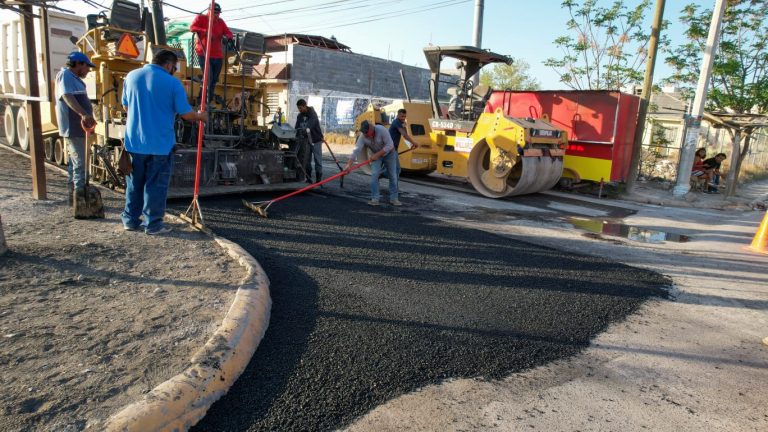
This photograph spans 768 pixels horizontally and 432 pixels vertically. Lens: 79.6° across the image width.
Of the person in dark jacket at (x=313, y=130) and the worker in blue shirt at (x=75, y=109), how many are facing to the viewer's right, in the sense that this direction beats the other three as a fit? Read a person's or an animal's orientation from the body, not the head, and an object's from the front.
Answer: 1

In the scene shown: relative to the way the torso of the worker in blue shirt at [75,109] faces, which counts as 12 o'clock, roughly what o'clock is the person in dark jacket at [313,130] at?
The person in dark jacket is roughly at 11 o'clock from the worker in blue shirt.

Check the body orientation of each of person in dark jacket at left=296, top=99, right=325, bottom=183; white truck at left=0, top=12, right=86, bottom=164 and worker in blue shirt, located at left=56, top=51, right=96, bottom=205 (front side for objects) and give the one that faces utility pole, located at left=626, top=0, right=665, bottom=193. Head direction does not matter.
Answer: the worker in blue shirt

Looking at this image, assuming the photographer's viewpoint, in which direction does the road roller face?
facing the viewer and to the right of the viewer

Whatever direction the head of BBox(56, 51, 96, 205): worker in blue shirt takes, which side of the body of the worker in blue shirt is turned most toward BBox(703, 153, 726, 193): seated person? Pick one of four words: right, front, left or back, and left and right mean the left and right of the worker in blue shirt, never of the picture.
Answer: front

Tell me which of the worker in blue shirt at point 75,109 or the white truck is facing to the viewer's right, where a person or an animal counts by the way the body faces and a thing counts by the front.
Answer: the worker in blue shirt

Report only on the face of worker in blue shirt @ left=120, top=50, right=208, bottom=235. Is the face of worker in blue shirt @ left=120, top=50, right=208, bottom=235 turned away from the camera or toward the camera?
away from the camera

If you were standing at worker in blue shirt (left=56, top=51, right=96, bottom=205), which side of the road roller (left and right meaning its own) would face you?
right

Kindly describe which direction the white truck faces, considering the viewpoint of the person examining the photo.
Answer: facing away from the viewer and to the left of the viewer

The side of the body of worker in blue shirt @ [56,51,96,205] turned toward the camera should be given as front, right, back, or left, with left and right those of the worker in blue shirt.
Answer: right

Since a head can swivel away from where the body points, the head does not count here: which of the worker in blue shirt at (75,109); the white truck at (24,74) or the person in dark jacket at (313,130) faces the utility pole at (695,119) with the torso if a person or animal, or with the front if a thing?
the worker in blue shirt

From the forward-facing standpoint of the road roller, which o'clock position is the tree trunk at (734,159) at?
The tree trunk is roughly at 10 o'clock from the road roller.
